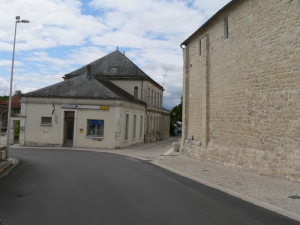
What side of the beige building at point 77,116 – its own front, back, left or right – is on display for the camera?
front

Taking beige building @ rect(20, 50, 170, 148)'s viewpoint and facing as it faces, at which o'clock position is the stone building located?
The stone building is roughly at 11 o'clock from the beige building.
